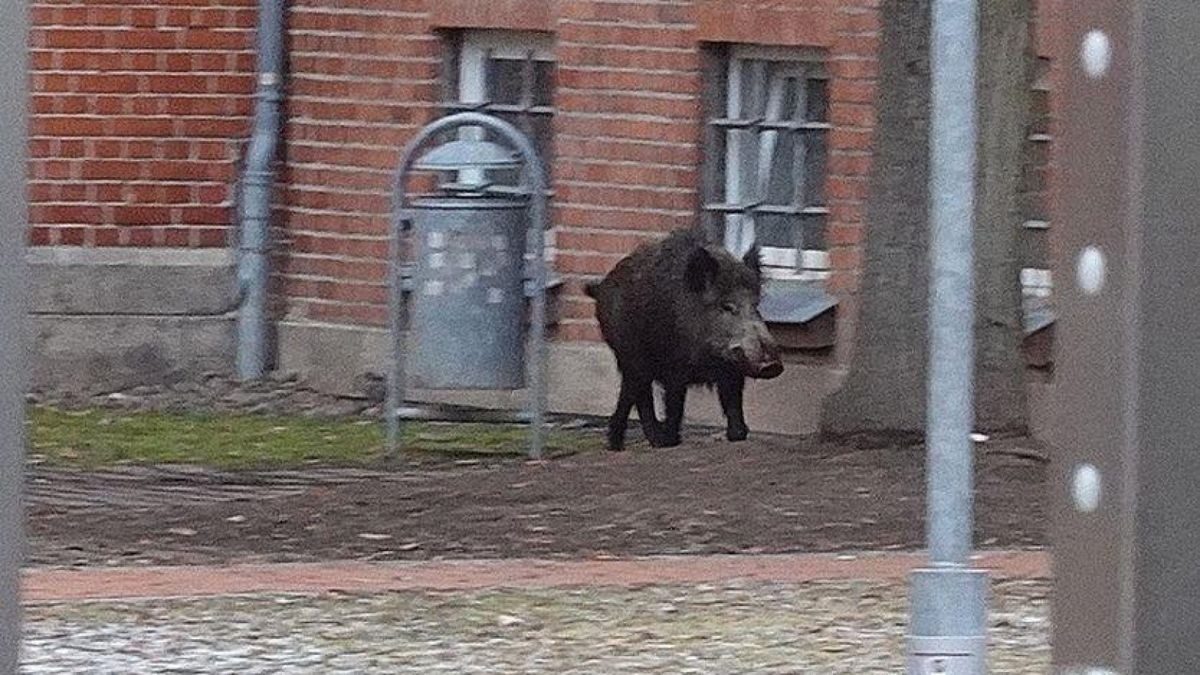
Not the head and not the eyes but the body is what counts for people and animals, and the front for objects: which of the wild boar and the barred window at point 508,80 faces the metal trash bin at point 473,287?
the barred window

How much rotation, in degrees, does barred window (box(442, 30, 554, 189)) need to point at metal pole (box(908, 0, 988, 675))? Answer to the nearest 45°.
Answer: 0° — it already faces it

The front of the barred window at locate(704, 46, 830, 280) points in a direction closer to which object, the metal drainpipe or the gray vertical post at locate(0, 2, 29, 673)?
the gray vertical post

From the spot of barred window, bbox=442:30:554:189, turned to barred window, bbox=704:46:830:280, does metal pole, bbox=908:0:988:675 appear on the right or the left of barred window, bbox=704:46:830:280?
right

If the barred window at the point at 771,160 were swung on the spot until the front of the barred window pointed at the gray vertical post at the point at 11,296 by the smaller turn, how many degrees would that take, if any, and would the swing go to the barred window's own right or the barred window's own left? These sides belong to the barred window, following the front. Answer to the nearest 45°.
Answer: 0° — it already faces it

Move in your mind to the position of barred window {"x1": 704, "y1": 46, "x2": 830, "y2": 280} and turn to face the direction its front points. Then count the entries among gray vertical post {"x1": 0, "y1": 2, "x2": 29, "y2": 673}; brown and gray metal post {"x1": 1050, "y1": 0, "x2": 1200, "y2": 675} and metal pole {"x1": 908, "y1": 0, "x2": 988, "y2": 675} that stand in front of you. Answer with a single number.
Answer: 3

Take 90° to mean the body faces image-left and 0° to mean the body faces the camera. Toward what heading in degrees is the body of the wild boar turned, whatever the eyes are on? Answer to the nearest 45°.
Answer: approximately 315°

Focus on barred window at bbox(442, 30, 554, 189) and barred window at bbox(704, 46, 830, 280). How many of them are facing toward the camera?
2

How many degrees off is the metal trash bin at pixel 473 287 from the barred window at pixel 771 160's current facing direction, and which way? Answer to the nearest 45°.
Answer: approximately 45° to its right

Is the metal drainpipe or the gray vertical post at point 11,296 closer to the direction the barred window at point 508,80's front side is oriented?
the gray vertical post

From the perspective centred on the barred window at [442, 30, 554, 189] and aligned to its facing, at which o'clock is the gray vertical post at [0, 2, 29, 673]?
The gray vertical post is roughly at 12 o'clock from the barred window.

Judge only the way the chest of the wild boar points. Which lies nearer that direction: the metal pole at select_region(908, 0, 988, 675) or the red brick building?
the metal pole
